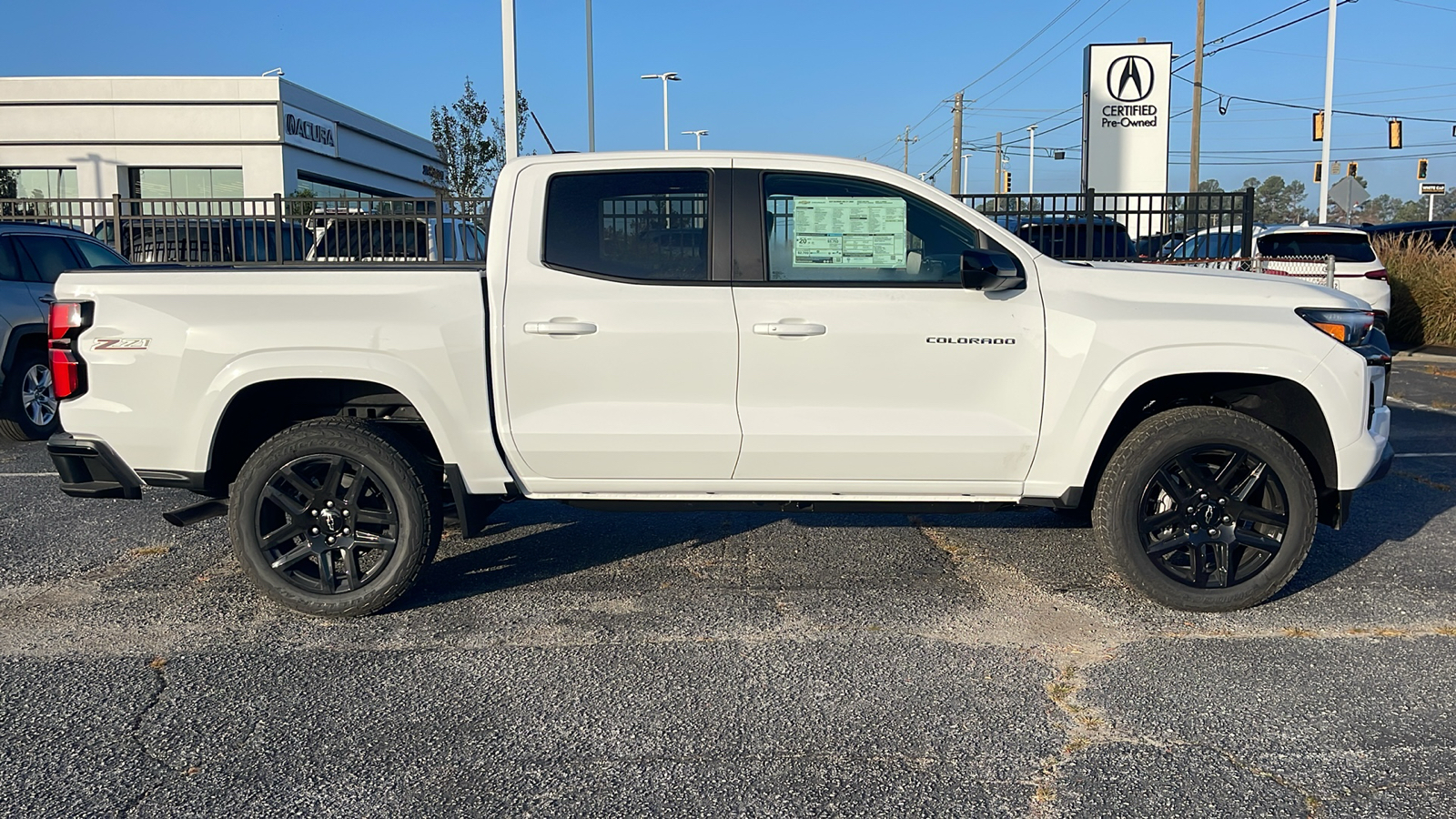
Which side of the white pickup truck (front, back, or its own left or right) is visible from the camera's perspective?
right

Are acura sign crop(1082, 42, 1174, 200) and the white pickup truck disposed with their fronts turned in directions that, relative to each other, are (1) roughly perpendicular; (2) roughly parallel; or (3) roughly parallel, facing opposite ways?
roughly perpendicular

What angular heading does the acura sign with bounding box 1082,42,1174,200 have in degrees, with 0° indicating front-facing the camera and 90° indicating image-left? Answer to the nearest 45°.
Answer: approximately 0°

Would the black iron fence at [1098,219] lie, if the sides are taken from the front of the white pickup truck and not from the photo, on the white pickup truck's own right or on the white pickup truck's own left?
on the white pickup truck's own left

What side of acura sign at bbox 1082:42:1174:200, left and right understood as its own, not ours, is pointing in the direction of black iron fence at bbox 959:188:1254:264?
front

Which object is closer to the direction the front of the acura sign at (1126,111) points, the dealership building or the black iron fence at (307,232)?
the black iron fence

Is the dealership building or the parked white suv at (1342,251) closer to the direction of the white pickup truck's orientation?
the parked white suv

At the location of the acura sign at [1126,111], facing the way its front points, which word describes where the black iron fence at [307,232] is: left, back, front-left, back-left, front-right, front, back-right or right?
front-right

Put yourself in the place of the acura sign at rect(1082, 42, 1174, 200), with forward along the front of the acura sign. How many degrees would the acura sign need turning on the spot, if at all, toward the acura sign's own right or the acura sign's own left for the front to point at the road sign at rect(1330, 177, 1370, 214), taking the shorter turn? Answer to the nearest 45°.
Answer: approximately 135° to the acura sign's own left

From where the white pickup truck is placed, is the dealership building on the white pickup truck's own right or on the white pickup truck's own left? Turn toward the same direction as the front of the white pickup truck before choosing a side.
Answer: on the white pickup truck's own left

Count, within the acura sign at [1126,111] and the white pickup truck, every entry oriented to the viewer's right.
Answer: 1
